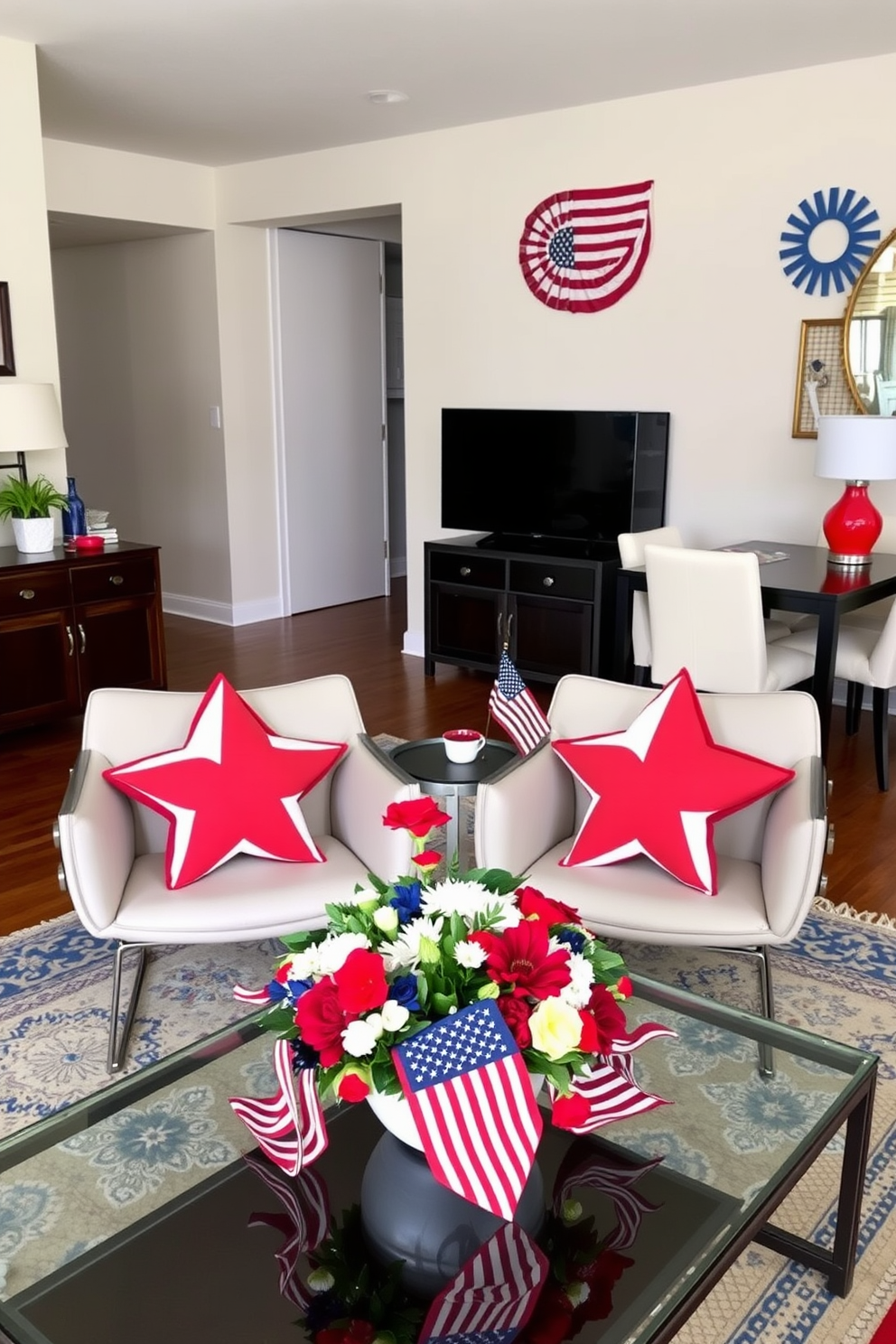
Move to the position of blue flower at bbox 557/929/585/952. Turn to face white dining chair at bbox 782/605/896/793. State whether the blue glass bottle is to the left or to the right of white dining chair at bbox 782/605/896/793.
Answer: left

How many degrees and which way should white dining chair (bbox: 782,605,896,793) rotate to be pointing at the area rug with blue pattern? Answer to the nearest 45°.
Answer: approximately 135° to its left

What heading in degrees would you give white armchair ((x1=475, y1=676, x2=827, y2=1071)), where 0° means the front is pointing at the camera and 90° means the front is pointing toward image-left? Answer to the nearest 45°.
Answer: approximately 45°

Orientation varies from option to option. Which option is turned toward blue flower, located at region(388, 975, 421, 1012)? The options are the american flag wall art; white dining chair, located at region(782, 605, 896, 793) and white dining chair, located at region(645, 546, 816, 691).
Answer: the american flag wall art

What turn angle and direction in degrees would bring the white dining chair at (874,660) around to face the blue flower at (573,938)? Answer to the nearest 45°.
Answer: approximately 135° to its left

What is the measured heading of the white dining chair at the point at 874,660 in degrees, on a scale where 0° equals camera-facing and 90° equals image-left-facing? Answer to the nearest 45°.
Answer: approximately 135°

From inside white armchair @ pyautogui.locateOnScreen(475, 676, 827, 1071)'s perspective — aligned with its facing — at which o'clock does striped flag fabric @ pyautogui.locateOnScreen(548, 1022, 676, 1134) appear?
The striped flag fabric is roughly at 11 o'clock from the white armchair.

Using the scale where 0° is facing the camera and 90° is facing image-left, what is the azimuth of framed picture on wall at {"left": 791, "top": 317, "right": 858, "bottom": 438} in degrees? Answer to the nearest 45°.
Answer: approximately 0°
